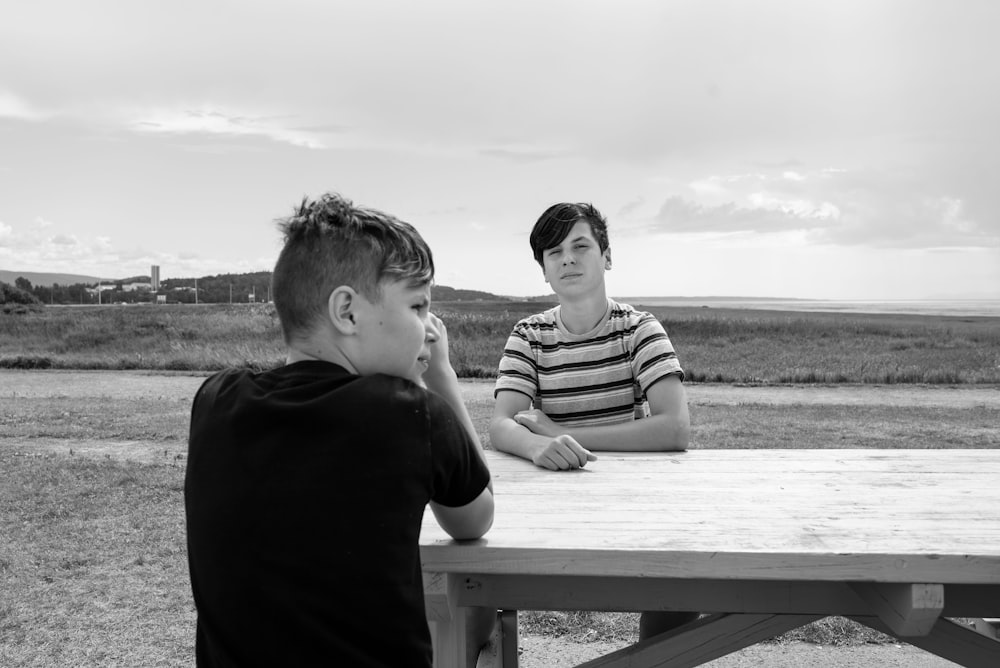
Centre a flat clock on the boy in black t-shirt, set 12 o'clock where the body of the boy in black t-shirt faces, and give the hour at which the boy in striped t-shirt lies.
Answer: The boy in striped t-shirt is roughly at 1 o'clock from the boy in black t-shirt.

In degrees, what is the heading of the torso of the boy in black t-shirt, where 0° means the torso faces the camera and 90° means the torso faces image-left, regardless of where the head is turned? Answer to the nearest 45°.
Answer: approximately 180°

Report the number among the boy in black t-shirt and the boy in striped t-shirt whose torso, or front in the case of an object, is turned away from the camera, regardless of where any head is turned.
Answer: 1

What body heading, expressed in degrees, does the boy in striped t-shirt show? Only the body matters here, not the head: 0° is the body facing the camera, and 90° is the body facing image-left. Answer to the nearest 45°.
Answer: approximately 0°

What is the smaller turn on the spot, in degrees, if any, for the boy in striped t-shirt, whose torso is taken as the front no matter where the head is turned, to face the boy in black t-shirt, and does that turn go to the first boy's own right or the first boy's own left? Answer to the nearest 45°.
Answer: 0° — they already face them

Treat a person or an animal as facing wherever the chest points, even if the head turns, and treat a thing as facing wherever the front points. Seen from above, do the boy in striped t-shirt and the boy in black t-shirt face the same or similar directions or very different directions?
very different directions

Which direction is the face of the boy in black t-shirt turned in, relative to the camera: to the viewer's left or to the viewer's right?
to the viewer's right
